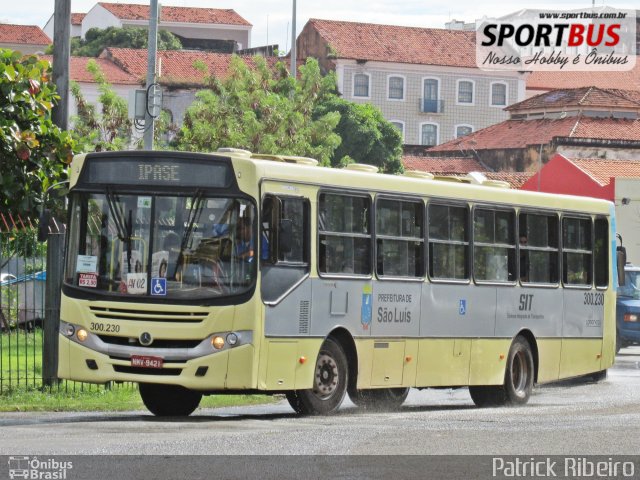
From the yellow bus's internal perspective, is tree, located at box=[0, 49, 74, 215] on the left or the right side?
on its right

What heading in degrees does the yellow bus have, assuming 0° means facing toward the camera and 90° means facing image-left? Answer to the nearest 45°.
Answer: approximately 45°

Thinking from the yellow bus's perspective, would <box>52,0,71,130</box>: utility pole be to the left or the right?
on its right

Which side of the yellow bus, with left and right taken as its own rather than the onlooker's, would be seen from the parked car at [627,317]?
back

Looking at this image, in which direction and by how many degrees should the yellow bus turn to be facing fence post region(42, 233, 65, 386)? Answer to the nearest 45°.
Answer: approximately 90° to its right
